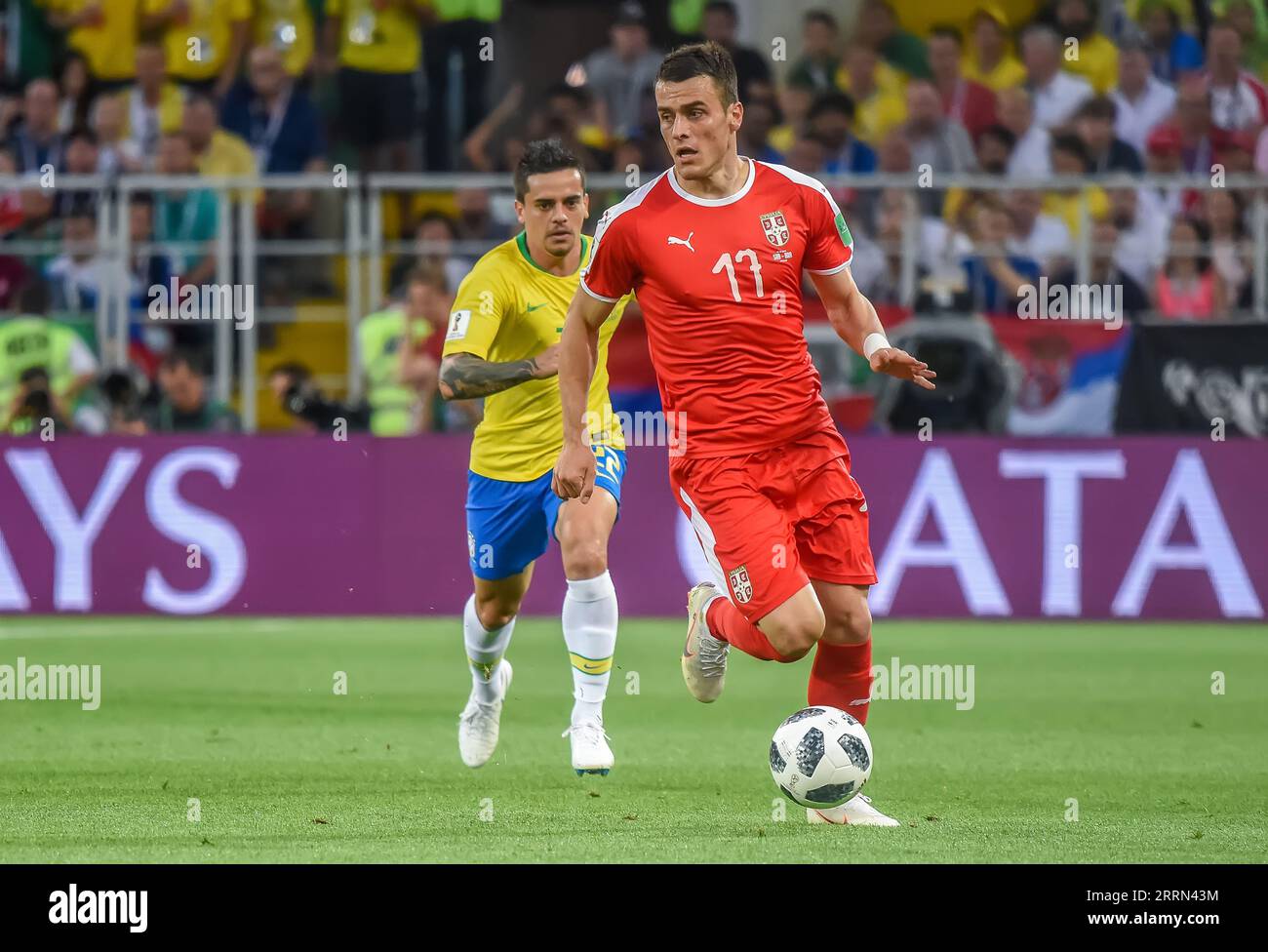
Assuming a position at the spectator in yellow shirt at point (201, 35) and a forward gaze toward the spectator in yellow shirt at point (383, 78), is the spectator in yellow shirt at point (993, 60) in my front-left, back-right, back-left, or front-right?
front-left

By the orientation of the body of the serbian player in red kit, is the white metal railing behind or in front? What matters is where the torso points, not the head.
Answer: behind

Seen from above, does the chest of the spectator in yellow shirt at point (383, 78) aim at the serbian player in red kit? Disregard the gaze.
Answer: yes

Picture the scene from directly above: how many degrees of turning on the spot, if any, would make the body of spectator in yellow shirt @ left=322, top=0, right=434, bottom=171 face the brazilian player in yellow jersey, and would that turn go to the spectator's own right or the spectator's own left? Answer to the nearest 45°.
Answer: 0° — they already face them

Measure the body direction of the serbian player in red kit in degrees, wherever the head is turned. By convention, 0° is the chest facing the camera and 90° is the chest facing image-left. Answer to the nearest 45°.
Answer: approximately 0°

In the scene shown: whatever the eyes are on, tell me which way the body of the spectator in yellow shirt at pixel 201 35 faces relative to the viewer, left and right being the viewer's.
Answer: facing the viewer

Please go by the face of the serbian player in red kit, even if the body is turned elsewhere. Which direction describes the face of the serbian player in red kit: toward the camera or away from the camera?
toward the camera

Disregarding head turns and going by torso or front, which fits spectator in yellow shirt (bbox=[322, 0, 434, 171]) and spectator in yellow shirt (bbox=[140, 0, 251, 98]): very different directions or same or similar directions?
same or similar directions

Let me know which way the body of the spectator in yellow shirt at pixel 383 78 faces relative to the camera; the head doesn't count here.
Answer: toward the camera

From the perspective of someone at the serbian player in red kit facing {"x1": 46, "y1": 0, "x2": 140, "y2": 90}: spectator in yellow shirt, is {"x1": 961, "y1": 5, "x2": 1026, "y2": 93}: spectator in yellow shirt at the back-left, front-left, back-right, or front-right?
front-right

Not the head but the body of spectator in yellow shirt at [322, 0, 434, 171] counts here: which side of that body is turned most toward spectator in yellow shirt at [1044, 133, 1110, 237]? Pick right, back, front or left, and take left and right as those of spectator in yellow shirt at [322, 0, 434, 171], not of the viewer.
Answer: left

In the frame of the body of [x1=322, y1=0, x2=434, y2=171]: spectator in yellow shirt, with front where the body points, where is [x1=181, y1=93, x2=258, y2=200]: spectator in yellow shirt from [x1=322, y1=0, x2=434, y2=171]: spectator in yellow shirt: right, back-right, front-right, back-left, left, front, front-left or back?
right
